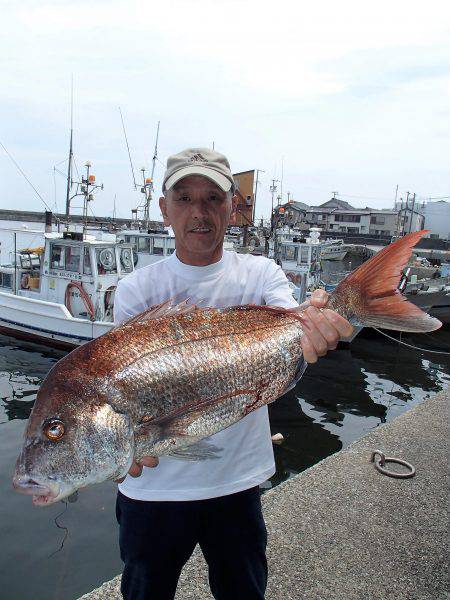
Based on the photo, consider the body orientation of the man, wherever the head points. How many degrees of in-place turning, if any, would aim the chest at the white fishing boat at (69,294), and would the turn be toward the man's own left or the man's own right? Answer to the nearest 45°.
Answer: approximately 135° to the man's own right

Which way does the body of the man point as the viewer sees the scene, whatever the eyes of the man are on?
toward the camera

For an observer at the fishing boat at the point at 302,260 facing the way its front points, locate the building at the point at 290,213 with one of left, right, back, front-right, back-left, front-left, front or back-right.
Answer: back-left

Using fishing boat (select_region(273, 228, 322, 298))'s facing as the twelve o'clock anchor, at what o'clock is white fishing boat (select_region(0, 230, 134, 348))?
The white fishing boat is roughly at 3 o'clock from the fishing boat.

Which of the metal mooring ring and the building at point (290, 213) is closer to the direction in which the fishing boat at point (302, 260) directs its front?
the metal mooring ring

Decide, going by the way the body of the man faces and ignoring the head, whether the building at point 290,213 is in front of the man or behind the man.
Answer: behind

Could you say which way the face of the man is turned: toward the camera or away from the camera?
toward the camera

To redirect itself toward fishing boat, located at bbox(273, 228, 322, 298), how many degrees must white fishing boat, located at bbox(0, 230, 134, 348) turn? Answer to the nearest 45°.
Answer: approximately 45° to its left

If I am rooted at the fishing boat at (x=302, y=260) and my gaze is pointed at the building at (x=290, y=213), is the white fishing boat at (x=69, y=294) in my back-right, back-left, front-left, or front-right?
back-left

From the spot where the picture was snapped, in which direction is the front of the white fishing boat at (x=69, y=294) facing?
facing the viewer and to the right of the viewer

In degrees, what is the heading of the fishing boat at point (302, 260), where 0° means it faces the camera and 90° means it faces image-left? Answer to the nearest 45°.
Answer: approximately 315°

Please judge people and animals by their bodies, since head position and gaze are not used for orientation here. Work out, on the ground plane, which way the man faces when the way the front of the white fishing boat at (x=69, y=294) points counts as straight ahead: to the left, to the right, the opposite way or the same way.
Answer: to the right

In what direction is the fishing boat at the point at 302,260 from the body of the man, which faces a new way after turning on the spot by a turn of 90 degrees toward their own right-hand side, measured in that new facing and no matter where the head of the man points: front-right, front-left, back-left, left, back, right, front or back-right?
right
